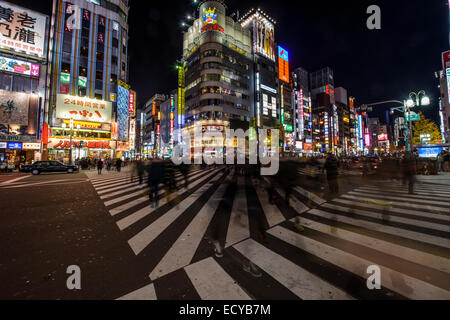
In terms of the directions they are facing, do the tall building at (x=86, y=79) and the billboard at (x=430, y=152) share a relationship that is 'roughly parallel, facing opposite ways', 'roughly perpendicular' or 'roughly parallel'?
roughly perpendicular

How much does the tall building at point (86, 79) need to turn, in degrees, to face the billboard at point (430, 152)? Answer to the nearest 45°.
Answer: approximately 45° to its left

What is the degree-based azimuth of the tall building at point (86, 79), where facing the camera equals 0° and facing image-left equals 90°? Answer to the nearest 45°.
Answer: approximately 0°

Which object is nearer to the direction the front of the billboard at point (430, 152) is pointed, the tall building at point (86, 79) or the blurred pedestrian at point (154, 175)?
the blurred pedestrian

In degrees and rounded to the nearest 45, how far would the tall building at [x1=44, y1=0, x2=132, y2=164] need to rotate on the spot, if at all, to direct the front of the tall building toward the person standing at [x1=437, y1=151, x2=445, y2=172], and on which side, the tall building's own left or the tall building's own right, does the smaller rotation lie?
approximately 45° to the tall building's own left

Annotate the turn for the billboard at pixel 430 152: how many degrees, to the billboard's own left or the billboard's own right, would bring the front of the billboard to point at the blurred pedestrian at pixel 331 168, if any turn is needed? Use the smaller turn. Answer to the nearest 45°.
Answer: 0° — it already faces them

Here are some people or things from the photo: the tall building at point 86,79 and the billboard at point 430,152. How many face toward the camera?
2

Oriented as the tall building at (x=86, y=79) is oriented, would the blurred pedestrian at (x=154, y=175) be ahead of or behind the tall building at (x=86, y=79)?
ahead

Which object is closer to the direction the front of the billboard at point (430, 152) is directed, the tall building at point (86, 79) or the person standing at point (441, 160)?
the person standing
